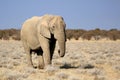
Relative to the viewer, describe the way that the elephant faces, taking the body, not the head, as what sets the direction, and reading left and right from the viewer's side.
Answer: facing the viewer and to the right of the viewer
